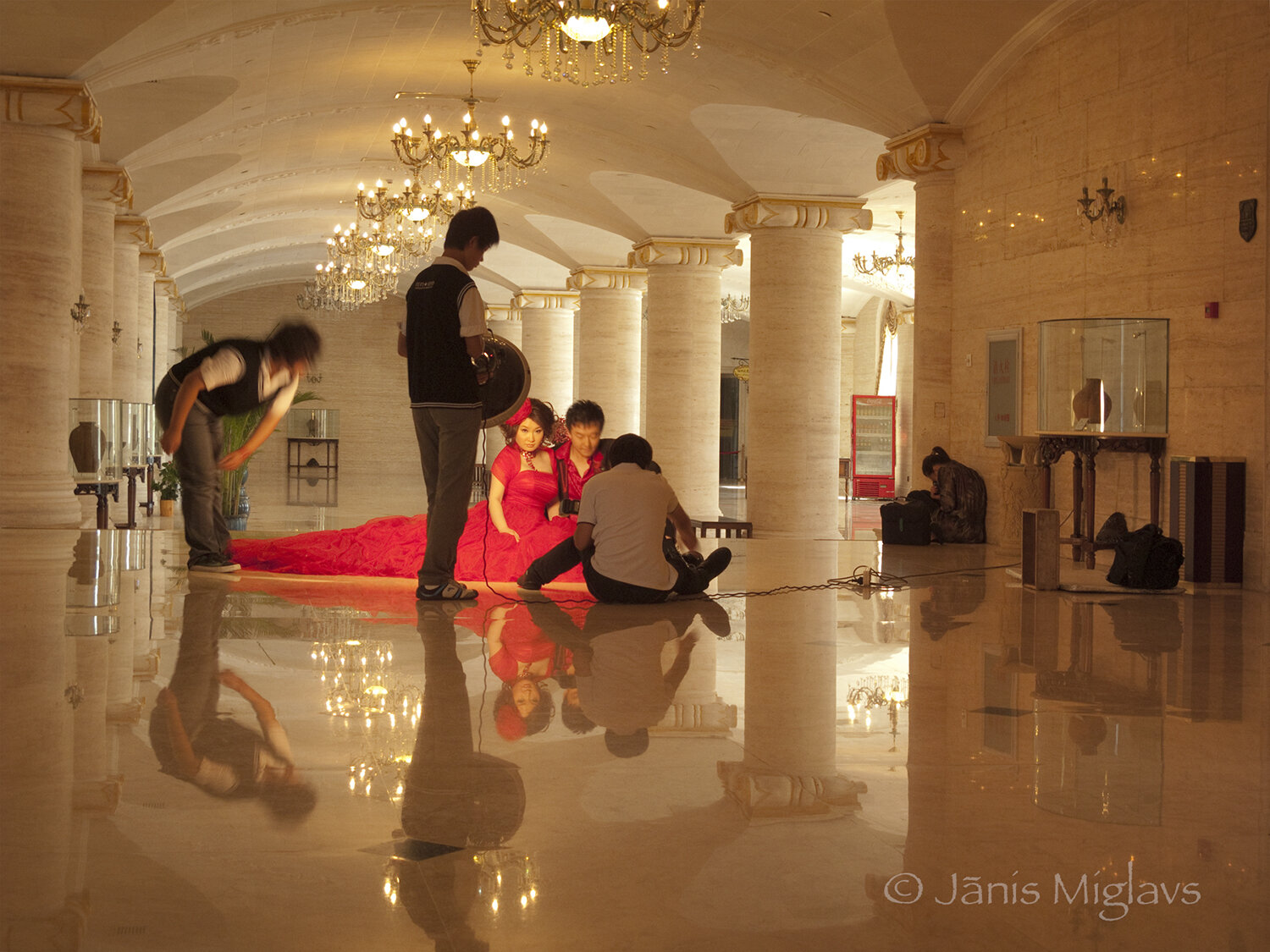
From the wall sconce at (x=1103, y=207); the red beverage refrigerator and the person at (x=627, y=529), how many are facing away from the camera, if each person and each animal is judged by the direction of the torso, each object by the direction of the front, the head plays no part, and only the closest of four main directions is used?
1

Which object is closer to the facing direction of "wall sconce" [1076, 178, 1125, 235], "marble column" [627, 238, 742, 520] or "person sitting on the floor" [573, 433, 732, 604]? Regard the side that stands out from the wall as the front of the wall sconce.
the person sitting on the floor

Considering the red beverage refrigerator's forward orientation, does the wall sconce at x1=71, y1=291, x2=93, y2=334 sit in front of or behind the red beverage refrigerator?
in front

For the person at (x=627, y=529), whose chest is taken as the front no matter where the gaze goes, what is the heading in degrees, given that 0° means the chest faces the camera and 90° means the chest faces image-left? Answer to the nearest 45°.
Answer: approximately 180°

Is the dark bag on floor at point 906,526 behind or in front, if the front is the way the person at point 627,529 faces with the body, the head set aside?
in front

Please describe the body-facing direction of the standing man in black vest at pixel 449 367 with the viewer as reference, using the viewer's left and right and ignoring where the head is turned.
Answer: facing away from the viewer and to the right of the viewer

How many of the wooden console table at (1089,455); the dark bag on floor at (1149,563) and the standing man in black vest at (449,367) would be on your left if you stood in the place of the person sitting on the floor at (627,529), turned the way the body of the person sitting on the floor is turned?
1

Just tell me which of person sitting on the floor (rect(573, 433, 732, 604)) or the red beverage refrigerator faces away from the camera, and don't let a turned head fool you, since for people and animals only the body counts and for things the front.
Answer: the person sitting on the floor

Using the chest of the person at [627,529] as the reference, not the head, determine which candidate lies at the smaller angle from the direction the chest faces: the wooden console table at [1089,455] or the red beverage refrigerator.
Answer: the red beverage refrigerator

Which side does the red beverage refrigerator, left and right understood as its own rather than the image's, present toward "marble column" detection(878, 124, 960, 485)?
front

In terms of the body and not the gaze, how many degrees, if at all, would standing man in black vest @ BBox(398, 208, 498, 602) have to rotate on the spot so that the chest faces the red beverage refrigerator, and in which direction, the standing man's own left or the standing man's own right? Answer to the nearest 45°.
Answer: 0° — they already face it

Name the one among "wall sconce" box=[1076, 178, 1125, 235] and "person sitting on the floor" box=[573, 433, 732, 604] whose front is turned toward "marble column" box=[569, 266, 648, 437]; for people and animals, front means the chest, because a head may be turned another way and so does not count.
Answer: the person sitting on the floor
